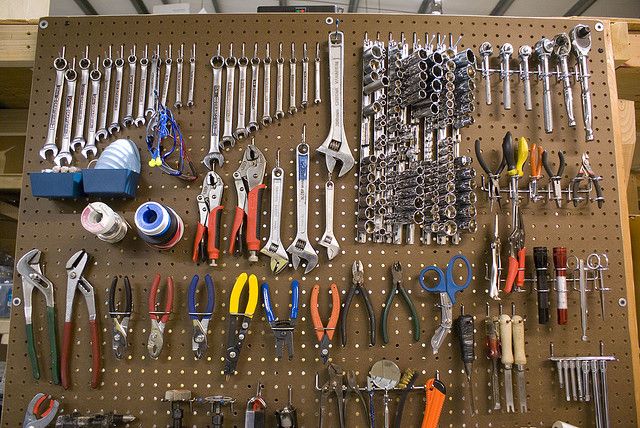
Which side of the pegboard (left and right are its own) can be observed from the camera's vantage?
front
